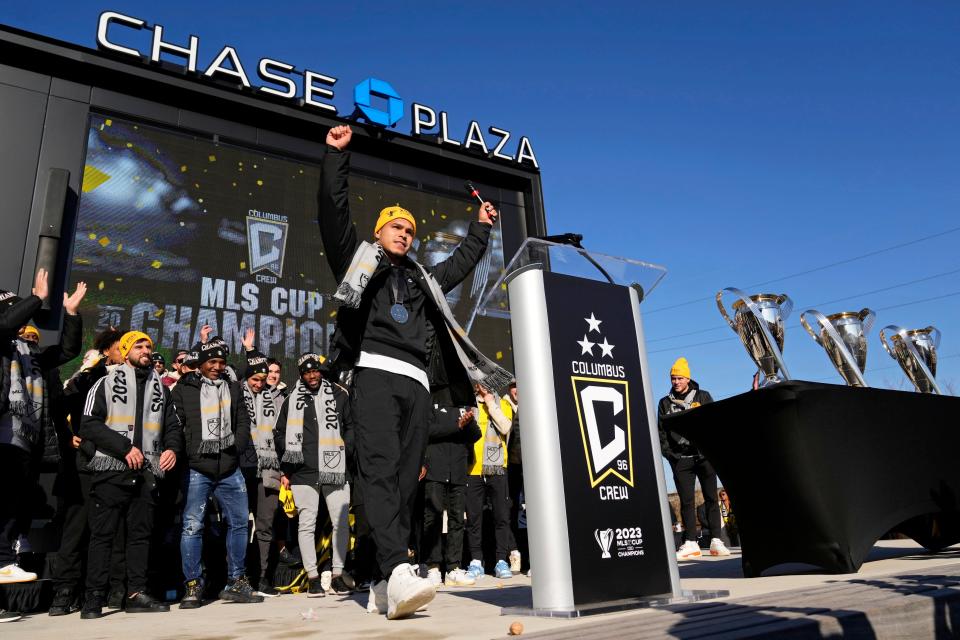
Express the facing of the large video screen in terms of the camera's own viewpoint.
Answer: facing the viewer and to the right of the viewer

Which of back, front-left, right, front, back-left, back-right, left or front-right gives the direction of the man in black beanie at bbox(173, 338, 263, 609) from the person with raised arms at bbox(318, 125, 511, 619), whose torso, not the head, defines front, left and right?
back

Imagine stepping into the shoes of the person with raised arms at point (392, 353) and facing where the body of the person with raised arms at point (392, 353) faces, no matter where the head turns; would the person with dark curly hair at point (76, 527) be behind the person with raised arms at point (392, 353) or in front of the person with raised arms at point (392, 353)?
behind

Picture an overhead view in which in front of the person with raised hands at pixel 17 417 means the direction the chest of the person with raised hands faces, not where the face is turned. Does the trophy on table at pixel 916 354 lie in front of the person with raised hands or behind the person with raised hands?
in front

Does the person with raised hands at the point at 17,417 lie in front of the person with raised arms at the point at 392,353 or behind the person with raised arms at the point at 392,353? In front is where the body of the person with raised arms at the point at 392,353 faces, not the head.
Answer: behind

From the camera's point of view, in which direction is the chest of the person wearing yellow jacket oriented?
toward the camera

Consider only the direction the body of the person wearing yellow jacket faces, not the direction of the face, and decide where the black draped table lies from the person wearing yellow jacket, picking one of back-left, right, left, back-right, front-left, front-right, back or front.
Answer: front-left

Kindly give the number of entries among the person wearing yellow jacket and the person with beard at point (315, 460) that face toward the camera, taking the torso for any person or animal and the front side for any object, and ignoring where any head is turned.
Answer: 2

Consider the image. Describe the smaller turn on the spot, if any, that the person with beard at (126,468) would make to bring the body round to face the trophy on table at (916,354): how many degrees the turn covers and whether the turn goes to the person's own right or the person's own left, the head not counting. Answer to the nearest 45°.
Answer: approximately 45° to the person's own left

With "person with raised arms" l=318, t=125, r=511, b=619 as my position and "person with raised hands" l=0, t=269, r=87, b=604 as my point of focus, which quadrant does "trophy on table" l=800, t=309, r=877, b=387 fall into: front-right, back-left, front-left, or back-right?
back-right

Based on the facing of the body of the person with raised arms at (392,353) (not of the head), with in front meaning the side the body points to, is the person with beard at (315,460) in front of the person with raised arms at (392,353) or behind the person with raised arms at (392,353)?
behind
